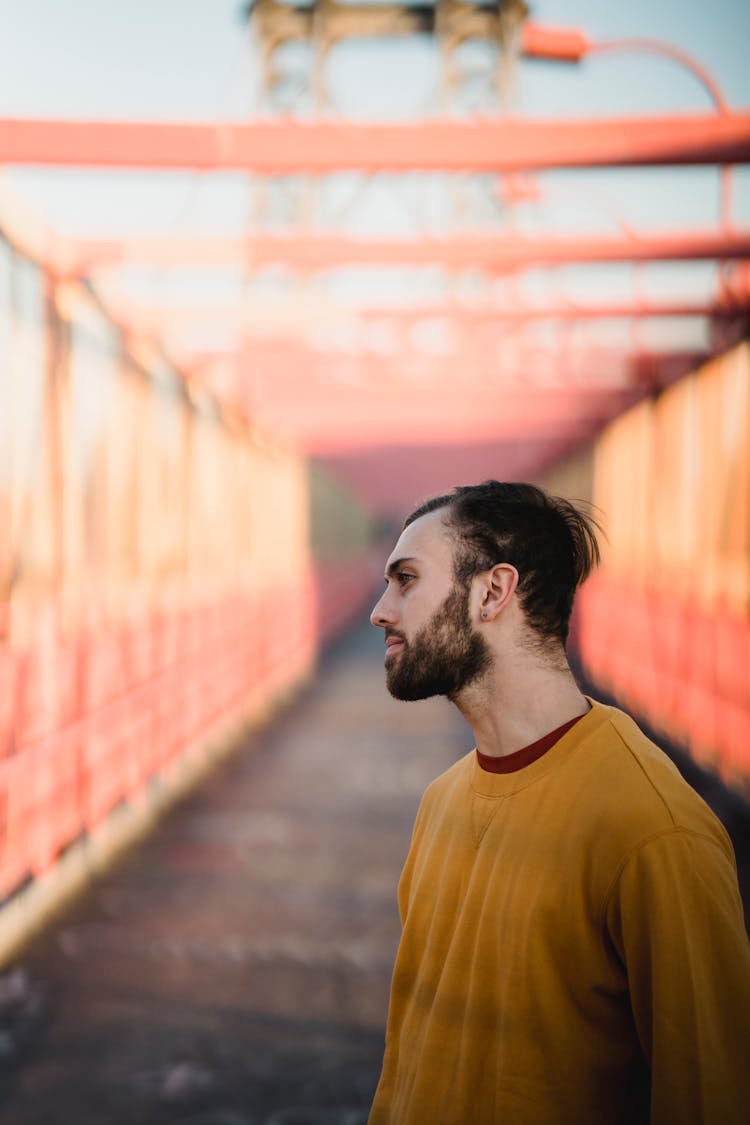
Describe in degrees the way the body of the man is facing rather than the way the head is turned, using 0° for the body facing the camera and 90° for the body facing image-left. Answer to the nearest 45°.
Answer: approximately 45°

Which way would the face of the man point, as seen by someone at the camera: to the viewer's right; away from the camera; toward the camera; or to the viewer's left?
to the viewer's left
